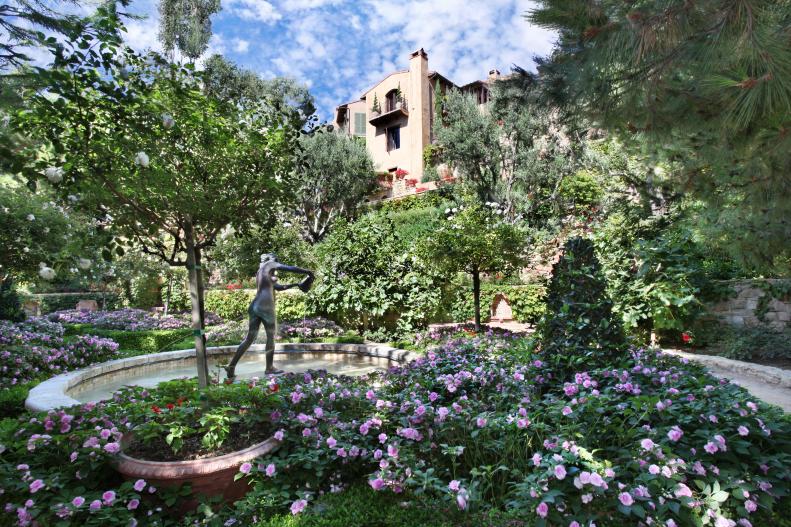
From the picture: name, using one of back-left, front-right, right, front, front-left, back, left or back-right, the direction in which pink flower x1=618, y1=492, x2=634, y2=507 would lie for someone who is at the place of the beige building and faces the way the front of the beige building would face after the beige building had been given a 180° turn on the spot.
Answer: back-right

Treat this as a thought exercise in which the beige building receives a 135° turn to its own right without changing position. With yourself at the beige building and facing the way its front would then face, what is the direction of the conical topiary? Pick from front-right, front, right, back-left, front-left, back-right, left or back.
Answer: back

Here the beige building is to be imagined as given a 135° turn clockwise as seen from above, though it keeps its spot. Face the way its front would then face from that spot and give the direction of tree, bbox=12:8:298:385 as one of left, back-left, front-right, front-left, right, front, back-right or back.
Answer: back

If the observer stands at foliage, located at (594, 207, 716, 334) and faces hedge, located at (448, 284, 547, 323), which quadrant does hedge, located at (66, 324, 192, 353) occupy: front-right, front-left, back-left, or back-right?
front-left

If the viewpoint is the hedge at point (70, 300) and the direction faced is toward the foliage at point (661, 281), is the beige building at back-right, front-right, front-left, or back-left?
front-left

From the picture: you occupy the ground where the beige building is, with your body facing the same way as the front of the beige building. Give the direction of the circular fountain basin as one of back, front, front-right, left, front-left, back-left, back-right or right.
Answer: front-left

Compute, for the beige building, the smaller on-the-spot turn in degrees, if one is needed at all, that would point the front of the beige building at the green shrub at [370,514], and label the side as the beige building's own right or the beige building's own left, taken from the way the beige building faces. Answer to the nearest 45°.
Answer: approximately 45° to the beige building's own left

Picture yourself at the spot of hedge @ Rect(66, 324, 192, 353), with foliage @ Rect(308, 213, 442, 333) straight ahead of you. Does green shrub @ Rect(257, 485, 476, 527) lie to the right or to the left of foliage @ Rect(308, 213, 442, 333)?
right

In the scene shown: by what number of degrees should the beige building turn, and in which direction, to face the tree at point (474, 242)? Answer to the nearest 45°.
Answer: approximately 45° to its left

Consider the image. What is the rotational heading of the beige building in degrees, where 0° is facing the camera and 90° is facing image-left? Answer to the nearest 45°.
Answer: approximately 45°

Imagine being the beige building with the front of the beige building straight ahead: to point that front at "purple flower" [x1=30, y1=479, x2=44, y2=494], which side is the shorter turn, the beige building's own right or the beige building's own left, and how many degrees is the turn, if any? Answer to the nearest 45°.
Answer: approximately 45° to the beige building's own left

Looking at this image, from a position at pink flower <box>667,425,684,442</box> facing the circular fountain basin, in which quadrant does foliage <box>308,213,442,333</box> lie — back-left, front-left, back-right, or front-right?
front-right
